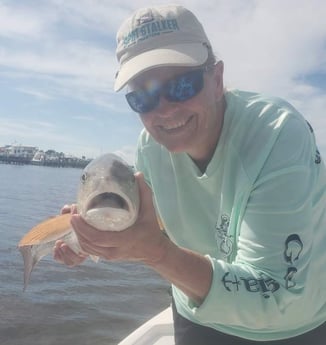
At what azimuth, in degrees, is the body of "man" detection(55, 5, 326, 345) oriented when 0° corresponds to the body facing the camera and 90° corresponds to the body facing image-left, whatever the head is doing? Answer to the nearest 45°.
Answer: approximately 45°
